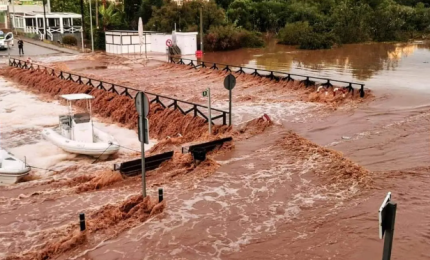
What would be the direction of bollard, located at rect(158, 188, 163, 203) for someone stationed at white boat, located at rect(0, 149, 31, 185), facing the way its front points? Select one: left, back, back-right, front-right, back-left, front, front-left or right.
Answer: front-right

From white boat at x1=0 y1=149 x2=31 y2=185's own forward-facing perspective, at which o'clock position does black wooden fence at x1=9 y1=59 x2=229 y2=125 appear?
The black wooden fence is roughly at 10 o'clock from the white boat.

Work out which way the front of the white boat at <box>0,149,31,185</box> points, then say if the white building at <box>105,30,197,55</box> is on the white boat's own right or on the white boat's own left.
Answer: on the white boat's own left

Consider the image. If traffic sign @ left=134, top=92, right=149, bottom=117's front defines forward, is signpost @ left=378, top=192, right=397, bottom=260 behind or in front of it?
behind

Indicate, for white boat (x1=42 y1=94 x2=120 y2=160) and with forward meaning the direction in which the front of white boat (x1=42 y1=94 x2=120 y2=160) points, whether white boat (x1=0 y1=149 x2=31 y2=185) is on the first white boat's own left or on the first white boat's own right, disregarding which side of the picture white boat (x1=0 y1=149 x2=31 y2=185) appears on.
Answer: on the first white boat's own right

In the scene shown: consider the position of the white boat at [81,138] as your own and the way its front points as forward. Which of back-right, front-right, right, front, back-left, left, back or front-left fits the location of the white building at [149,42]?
back-left

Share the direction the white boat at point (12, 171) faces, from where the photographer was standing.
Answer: facing to the right of the viewer

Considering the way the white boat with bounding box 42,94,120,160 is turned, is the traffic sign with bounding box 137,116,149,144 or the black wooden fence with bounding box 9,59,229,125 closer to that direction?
the traffic sign

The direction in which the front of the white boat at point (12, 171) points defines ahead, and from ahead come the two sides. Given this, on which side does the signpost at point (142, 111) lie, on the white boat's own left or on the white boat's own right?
on the white boat's own right

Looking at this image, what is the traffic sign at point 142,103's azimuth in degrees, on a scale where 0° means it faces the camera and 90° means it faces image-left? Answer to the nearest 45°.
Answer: approximately 135°

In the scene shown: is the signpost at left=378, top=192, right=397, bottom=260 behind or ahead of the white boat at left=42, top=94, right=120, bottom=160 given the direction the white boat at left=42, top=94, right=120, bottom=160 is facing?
ahead

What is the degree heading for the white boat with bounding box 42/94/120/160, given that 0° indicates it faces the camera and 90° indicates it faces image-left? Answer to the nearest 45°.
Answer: approximately 315°

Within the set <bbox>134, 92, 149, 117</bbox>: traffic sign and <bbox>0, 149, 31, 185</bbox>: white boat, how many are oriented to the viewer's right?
1

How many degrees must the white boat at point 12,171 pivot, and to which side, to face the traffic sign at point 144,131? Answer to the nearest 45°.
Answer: approximately 45° to its right

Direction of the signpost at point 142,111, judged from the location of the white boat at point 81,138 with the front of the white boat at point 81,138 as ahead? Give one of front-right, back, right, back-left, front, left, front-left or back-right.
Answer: front-right
